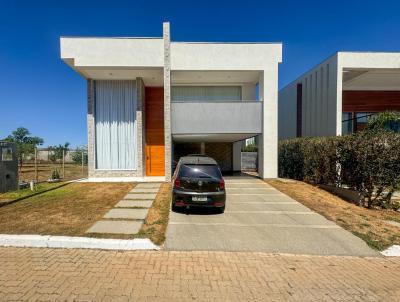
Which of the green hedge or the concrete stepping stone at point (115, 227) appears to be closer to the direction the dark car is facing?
the green hedge

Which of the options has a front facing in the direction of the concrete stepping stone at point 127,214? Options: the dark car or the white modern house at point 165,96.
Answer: the white modern house

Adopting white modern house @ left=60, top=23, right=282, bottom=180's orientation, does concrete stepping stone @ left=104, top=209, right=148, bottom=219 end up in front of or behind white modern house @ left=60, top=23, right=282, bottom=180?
in front

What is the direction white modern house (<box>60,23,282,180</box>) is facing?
toward the camera

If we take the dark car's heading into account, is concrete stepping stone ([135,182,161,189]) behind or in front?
in front

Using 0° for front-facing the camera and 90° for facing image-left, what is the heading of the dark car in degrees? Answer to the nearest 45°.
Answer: approximately 180°

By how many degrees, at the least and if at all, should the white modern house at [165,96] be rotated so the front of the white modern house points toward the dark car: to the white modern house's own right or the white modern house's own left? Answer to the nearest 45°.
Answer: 0° — it already faces it

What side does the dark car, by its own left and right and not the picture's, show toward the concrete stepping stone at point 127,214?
left

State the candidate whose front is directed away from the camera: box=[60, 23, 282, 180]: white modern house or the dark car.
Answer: the dark car

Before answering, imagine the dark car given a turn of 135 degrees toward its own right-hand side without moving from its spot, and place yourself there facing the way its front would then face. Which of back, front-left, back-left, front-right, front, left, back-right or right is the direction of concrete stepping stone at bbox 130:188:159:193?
back

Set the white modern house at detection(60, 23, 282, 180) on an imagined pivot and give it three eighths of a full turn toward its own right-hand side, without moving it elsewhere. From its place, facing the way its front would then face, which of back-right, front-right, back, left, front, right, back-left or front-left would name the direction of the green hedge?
back

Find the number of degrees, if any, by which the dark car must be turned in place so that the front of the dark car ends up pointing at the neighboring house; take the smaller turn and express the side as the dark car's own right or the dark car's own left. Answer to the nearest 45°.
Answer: approximately 45° to the dark car's own right

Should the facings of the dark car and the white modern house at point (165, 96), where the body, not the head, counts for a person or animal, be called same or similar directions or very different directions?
very different directions

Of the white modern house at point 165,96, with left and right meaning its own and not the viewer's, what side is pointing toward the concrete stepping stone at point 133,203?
front

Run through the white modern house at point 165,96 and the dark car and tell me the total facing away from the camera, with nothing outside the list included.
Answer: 1
